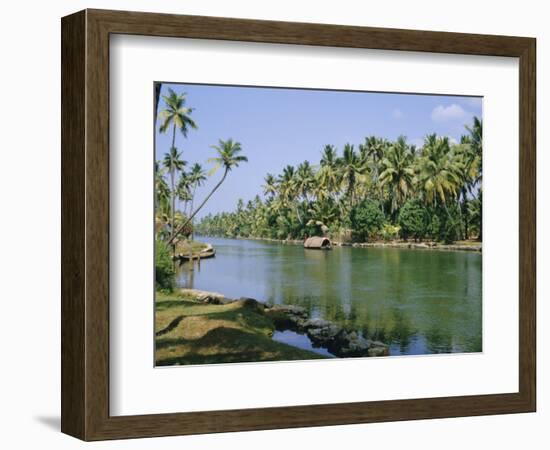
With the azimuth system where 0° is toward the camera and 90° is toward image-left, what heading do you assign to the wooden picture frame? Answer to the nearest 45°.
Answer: approximately 315°
